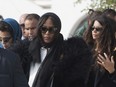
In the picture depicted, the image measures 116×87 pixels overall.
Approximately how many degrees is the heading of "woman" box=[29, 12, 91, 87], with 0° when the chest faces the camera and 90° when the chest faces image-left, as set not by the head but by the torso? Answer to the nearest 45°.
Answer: approximately 45°

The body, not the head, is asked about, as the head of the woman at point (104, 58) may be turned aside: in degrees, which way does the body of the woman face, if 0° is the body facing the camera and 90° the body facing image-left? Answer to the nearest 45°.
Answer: approximately 45°

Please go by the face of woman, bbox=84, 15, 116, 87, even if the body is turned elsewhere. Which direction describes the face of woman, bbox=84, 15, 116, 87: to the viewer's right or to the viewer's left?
to the viewer's left
